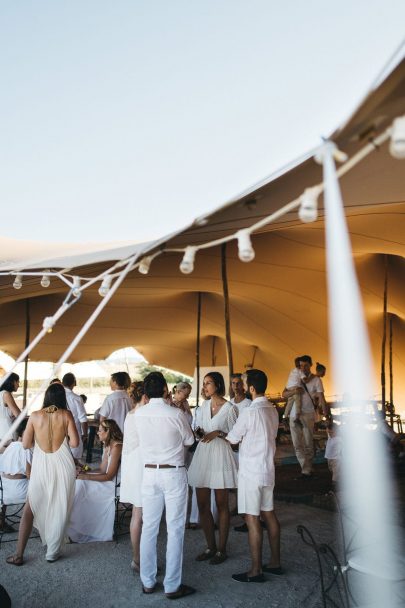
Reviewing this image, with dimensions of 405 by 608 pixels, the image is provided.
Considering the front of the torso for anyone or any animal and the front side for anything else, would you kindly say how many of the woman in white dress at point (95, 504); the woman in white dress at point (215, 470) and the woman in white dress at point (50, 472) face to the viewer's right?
0

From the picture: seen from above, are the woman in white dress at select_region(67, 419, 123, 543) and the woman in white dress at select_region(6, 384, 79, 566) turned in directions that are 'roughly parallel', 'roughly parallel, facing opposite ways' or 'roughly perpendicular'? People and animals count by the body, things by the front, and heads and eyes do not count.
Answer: roughly perpendicular

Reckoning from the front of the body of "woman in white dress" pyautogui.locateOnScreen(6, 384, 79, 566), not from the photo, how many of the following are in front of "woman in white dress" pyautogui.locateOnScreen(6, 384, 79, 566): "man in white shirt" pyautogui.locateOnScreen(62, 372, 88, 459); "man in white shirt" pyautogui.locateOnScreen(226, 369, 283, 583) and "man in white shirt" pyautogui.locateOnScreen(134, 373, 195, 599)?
1

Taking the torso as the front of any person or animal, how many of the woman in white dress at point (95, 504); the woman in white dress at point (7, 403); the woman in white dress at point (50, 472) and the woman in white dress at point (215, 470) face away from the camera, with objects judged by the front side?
1

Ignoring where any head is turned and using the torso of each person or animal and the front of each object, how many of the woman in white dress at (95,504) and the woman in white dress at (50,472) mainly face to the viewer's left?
1

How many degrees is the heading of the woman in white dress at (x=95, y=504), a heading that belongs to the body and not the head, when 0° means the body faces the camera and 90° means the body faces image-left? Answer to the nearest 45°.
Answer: approximately 90°

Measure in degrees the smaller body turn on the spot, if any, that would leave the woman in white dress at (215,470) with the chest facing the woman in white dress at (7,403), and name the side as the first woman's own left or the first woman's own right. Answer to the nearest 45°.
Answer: approximately 90° to the first woman's own right

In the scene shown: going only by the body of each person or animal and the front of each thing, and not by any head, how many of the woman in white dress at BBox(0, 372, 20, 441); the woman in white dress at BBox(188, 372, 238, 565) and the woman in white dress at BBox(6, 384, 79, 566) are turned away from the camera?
1

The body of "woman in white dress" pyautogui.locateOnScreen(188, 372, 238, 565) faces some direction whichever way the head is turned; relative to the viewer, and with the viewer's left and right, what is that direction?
facing the viewer and to the left of the viewer

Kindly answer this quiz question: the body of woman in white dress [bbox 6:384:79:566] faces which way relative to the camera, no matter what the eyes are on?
away from the camera
